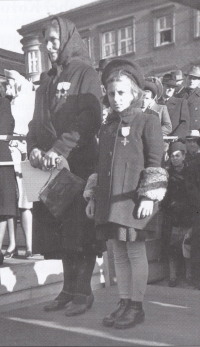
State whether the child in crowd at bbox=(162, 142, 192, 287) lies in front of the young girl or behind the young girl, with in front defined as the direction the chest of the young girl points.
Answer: behind

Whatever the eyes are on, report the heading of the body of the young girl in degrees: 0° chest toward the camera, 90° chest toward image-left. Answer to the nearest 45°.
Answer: approximately 45°
